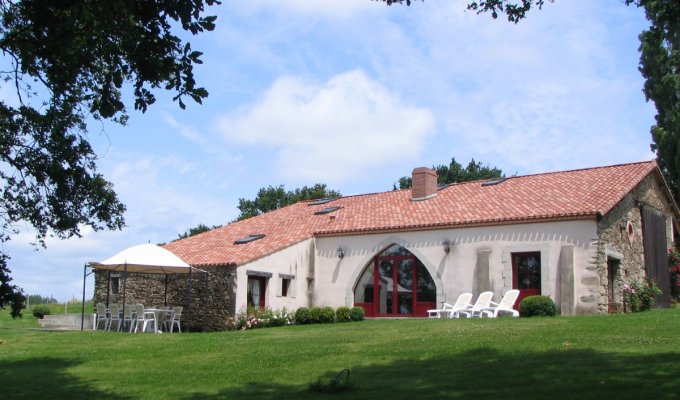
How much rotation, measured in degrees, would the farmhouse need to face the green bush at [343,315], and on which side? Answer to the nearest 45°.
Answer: approximately 45° to its right

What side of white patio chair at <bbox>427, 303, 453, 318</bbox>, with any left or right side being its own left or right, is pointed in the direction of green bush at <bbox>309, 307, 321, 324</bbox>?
front

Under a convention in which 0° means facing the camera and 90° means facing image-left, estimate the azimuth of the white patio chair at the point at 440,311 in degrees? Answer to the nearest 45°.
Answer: approximately 90°

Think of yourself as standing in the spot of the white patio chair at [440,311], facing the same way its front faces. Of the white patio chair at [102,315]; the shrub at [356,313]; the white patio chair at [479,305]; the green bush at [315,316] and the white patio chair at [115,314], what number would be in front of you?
4

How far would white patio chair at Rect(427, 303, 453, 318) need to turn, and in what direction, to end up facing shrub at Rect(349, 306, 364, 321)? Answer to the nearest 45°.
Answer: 0° — it already faces it

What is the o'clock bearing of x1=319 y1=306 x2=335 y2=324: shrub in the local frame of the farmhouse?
The shrub is roughly at 1 o'clock from the farmhouse.

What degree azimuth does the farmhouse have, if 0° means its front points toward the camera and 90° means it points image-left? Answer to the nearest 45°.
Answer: approximately 45°

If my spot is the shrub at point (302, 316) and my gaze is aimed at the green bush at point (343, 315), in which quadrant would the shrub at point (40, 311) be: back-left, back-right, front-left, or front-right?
back-left

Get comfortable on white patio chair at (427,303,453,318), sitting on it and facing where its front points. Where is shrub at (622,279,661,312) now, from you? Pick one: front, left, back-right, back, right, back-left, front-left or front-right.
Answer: back
